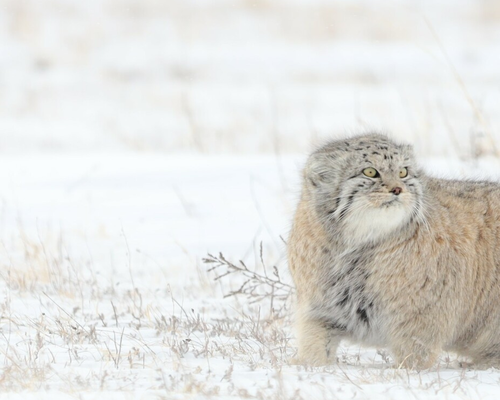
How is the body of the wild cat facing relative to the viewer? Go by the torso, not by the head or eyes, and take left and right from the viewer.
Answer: facing the viewer and to the left of the viewer
